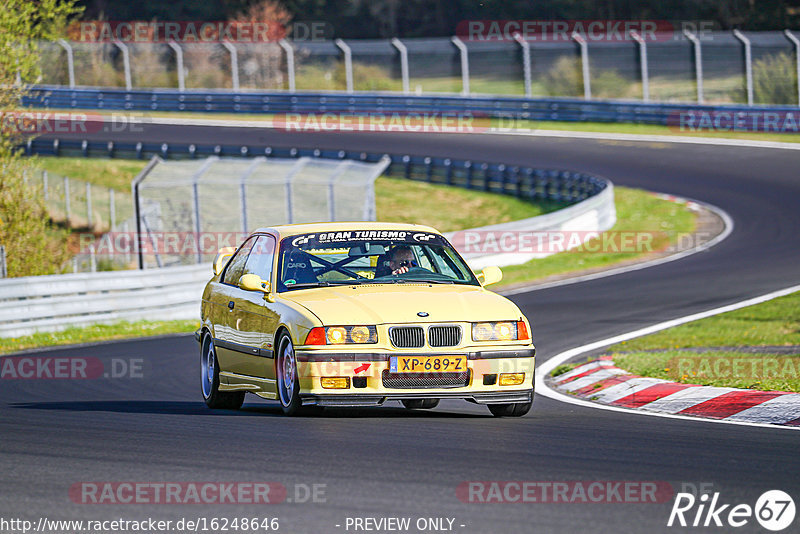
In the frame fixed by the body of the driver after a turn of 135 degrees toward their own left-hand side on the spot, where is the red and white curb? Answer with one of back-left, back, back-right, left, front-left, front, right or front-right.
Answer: right

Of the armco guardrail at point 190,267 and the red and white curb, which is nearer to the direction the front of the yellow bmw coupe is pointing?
the red and white curb

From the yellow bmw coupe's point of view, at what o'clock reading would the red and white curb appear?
The red and white curb is roughly at 10 o'clock from the yellow bmw coupe.

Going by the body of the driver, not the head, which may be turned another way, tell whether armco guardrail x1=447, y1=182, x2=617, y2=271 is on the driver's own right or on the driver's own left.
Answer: on the driver's own left

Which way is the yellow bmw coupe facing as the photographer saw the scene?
facing the viewer and to the right of the viewer

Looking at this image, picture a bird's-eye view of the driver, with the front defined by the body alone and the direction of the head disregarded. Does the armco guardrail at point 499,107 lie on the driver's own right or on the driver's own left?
on the driver's own left

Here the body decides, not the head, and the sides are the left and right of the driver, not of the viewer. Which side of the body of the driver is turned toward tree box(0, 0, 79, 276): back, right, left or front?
back

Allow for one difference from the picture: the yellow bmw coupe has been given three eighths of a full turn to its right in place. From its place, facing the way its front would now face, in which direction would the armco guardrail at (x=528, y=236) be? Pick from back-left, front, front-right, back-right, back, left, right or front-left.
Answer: right

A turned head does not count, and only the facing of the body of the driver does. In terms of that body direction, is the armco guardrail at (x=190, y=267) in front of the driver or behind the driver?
behind

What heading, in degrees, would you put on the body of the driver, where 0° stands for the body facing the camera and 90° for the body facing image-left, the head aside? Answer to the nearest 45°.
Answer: approximately 315°

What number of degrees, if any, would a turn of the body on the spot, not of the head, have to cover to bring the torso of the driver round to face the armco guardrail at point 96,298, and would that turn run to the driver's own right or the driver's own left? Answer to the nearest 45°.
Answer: approximately 180°

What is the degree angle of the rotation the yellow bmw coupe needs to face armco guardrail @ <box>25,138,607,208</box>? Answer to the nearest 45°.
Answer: approximately 135° to its left
